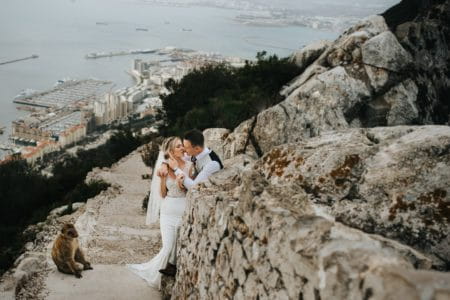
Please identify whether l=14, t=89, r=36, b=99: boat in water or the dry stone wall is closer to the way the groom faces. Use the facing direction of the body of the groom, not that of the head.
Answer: the boat in water

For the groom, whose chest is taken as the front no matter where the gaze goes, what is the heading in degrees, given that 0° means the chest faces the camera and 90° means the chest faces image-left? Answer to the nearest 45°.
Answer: approximately 90°

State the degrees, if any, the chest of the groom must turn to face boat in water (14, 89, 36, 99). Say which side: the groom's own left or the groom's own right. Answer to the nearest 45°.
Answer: approximately 90° to the groom's own right

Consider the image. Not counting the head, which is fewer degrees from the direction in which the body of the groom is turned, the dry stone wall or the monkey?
the monkey

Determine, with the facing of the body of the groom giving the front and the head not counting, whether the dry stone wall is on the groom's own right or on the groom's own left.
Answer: on the groom's own left

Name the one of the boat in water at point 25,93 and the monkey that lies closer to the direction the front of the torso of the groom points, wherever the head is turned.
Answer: the monkey

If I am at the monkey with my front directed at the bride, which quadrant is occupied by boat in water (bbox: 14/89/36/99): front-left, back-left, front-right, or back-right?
back-left
